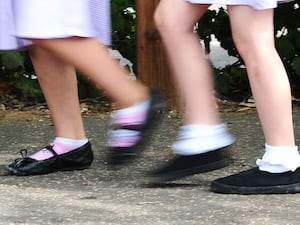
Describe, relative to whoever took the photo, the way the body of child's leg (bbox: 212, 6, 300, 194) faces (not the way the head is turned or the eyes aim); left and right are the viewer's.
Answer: facing to the left of the viewer

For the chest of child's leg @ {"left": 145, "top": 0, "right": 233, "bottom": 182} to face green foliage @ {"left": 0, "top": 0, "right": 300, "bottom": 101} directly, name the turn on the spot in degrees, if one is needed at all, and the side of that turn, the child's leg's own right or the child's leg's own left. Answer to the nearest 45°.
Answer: approximately 90° to the child's leg's own right

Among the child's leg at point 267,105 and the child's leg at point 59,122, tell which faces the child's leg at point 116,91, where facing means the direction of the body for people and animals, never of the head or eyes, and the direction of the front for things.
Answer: the child's leg at point 267,105

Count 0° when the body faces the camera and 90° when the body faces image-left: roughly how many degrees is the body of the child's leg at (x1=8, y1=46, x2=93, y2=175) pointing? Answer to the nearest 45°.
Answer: approximately 90°

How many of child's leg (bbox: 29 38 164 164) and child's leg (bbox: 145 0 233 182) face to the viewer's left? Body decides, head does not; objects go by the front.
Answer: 2

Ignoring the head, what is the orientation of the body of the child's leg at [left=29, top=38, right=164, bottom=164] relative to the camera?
to the viewer's left

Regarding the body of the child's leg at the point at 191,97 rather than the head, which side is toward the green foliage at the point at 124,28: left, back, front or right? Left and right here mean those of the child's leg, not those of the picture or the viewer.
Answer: right

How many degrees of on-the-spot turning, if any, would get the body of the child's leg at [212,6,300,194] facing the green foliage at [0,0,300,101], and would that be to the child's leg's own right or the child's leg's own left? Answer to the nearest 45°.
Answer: approximately 90° to the child's leg's own right

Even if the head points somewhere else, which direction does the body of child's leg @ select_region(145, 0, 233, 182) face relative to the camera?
to the viewer's left
